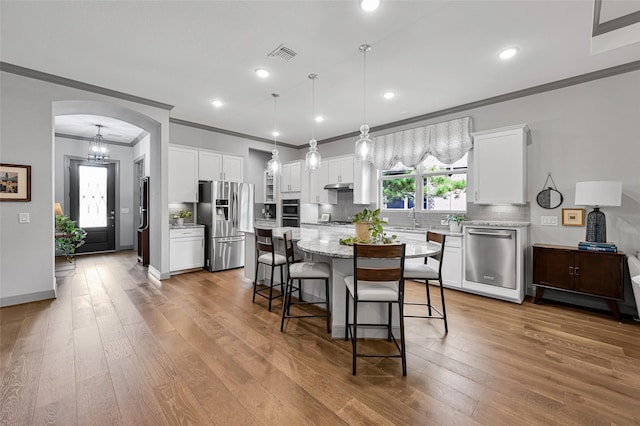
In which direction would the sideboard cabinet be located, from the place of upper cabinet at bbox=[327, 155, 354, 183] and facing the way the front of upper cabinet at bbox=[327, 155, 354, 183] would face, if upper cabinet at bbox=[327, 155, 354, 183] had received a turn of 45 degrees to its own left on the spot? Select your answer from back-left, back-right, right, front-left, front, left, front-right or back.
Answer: front-left

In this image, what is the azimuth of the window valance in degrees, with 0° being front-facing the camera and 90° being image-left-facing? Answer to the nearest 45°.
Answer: approximately 45°

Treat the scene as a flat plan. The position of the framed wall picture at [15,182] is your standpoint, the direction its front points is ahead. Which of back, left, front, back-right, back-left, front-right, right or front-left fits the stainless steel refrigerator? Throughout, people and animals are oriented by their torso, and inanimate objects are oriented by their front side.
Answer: left

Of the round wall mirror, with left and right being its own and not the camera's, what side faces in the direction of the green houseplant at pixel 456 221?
right

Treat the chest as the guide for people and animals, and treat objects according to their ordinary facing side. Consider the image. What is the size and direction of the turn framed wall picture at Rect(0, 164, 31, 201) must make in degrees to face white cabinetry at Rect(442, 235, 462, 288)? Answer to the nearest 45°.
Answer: approximately 45° to its left

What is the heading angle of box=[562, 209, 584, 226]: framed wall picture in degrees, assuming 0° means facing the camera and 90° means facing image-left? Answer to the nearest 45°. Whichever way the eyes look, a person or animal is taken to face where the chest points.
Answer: approximately 0°

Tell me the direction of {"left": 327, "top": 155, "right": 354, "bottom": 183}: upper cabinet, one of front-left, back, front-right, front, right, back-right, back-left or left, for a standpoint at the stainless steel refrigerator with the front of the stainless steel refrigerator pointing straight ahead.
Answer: front-left

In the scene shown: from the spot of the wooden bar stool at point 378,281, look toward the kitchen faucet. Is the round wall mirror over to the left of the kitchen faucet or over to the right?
right

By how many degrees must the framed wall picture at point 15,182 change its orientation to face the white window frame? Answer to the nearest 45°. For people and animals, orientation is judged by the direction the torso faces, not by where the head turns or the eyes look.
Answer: approximately 45° to its left

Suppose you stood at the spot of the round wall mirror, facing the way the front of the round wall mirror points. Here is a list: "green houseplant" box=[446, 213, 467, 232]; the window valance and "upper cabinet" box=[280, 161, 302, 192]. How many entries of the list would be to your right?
3
